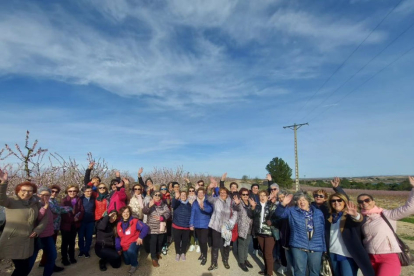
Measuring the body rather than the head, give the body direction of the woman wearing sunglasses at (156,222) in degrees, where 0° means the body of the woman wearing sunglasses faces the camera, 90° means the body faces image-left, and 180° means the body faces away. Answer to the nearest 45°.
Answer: approximately 0°

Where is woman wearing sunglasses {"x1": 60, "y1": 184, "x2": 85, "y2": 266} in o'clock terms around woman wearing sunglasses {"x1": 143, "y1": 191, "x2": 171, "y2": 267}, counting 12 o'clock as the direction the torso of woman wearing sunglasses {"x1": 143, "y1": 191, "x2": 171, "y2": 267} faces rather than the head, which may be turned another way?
woman wearing sunglasses {"x1": 60, "y1": 184, "x2": 85, "y2": 266} is roughly at 3 o'clock from woman wearing sunglasses {"x1": 143, "y1": 191, "x2": 171, "y2": 267}.

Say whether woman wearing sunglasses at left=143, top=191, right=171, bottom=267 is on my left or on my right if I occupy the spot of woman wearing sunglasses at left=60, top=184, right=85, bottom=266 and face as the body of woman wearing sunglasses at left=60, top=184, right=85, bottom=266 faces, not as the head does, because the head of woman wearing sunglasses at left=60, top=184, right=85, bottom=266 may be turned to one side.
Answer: on my left

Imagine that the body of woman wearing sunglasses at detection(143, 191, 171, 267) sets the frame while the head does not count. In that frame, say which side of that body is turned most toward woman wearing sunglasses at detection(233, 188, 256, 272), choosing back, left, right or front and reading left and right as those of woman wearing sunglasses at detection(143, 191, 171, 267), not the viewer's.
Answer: left

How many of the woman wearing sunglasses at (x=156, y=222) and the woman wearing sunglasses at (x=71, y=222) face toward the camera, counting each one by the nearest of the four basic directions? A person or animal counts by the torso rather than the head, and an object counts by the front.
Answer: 2
